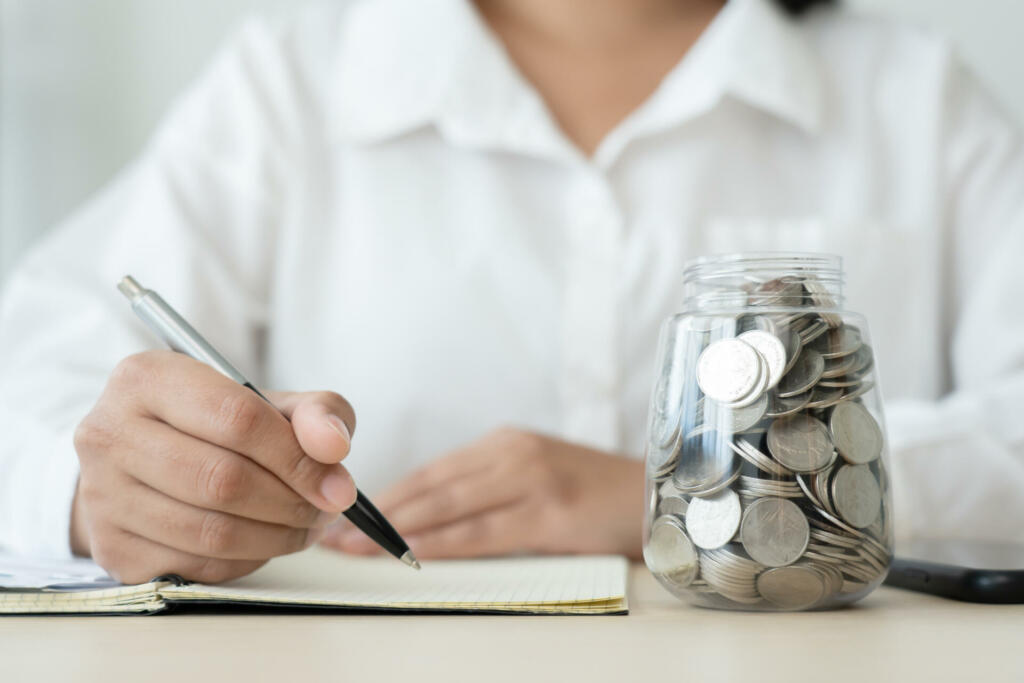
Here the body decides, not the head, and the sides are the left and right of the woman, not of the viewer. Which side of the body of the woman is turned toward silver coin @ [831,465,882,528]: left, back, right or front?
front

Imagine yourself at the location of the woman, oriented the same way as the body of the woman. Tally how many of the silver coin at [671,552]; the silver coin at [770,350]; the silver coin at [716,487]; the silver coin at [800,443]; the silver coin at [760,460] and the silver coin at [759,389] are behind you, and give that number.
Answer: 0

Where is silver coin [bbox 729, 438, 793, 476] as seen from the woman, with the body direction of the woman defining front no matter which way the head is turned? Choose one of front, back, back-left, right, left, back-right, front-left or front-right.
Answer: front

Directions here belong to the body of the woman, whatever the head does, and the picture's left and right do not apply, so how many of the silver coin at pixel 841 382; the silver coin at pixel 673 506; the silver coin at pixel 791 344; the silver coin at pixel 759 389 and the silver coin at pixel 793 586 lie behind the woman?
0

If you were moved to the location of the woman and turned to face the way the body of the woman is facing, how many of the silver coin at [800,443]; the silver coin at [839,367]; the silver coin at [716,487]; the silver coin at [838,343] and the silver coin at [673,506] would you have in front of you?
5

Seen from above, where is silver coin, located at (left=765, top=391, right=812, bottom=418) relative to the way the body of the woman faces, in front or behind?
in front

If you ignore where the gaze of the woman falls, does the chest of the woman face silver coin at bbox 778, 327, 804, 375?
yes

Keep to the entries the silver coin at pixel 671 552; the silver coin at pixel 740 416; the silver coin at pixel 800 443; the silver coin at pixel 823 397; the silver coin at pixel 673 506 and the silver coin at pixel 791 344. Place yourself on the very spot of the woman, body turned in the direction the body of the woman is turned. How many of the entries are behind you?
0

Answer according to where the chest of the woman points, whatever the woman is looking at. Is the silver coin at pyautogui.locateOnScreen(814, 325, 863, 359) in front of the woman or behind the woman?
in front

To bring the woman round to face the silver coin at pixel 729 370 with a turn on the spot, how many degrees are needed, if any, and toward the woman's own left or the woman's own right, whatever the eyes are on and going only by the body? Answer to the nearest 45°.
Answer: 0° — they already face it

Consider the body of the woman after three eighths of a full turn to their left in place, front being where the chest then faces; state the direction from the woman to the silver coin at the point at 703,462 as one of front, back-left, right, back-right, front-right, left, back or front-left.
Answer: back-right

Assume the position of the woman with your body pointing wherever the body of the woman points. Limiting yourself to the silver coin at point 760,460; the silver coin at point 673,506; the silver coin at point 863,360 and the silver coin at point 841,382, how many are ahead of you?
4

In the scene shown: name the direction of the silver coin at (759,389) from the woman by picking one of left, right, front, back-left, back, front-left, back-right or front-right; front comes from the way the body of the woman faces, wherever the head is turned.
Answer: front

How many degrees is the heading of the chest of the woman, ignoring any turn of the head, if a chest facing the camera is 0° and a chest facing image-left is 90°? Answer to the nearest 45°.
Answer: approximately 0°

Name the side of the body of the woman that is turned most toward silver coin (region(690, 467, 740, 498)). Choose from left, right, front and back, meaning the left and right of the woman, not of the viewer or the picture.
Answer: front

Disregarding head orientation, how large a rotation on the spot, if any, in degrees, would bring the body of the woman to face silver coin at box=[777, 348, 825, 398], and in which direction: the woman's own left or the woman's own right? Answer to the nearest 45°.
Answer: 0° — they already face it
